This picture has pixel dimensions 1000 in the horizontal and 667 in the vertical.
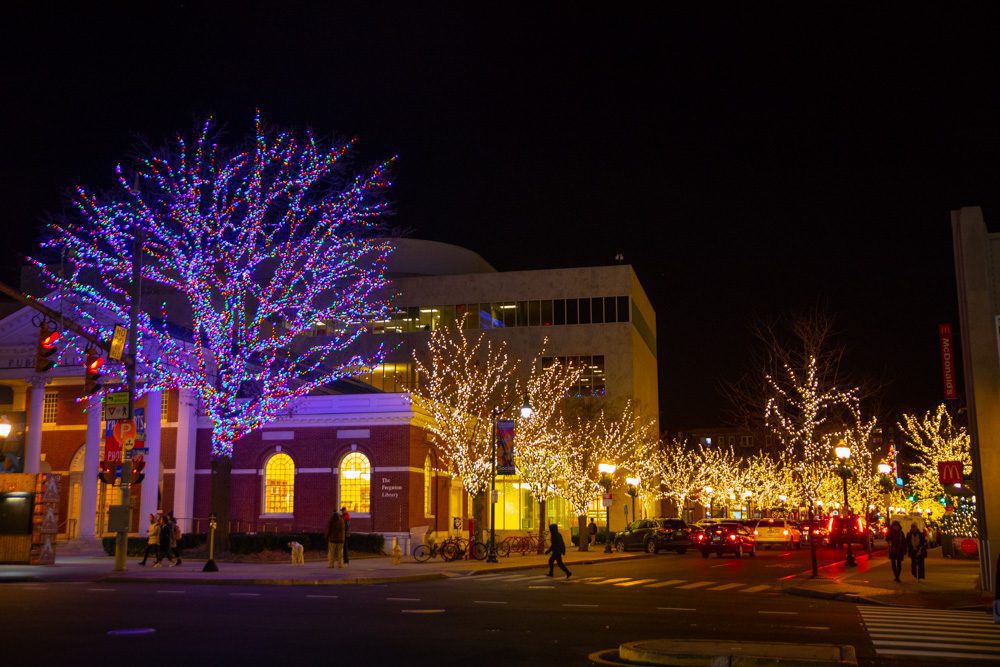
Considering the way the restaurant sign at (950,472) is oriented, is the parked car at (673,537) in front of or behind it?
behind

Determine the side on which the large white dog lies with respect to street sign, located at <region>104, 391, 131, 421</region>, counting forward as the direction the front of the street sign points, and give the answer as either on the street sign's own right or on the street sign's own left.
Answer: on the street sign's own left

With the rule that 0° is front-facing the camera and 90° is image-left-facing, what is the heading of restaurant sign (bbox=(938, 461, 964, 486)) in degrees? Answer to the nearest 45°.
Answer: approximately 0°

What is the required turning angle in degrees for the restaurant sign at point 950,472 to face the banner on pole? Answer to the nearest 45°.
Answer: approximately 90° to its right

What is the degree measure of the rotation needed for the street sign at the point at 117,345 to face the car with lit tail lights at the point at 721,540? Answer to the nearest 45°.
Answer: approximately 135° to its left

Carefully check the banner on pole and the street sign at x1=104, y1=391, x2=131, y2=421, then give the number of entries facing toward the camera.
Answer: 2

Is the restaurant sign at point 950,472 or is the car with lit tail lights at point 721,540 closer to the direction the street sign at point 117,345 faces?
the restaurant sign

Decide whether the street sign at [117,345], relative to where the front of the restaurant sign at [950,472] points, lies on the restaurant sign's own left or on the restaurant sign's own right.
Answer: on the restaurant sign's own right

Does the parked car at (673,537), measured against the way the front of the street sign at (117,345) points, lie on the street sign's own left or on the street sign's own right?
on the street sign's own left
